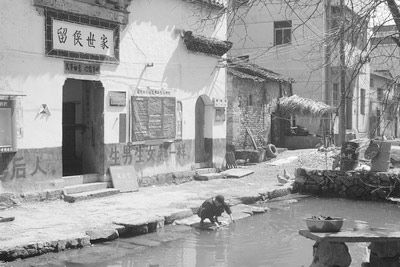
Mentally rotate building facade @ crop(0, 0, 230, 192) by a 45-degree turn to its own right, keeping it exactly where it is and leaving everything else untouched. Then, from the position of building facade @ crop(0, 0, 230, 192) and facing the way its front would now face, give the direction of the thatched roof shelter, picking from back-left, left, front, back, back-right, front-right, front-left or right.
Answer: back-left

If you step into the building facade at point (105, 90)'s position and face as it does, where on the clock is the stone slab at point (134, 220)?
The stone slab is roughly at 1 o'clock from the building facade.

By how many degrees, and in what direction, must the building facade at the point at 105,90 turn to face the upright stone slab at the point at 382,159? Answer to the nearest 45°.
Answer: approximately 45° to its left

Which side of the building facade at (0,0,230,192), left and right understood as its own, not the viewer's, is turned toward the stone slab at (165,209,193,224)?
front

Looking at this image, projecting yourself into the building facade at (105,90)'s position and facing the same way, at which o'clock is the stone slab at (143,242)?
The stone slab is roughly at 1 o'clock from the building facade.

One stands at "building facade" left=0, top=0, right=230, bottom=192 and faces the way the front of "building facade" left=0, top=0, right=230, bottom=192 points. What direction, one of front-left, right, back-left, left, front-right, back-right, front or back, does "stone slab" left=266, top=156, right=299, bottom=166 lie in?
left

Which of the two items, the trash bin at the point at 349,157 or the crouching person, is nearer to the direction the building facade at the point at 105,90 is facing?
the crouching person

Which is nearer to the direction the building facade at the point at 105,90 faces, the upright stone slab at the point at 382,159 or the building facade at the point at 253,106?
the upright stone slab

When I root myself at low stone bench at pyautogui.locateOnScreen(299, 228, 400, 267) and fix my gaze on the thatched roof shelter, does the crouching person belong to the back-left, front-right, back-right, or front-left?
front-left

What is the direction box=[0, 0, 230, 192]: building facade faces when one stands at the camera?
facing the viewer and to the right of the viewer

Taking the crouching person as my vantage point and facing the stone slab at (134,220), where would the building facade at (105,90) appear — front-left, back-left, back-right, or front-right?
front-right

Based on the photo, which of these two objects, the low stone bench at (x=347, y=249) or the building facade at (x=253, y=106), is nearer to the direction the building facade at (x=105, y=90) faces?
the low stone bench

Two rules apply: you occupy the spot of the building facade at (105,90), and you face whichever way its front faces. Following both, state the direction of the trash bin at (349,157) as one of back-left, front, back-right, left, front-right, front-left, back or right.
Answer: front-left

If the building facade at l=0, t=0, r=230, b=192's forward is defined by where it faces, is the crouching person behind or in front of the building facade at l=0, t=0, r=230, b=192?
in front
